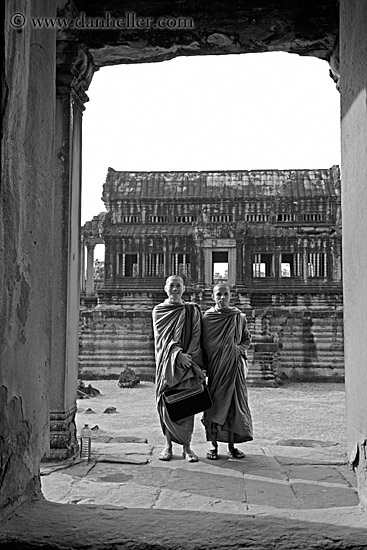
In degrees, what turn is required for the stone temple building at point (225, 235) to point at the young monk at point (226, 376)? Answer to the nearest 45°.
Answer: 0° — it already faces them

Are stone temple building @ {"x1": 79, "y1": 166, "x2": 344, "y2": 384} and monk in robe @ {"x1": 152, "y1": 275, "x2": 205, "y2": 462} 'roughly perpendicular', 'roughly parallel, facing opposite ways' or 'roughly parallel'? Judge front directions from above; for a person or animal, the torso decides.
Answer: roughly parallel

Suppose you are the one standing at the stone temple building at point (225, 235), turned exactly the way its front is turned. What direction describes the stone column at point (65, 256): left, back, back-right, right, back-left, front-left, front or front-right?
front

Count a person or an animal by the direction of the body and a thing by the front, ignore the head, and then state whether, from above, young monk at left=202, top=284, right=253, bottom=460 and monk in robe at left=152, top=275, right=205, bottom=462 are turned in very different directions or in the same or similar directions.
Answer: same or similar directions

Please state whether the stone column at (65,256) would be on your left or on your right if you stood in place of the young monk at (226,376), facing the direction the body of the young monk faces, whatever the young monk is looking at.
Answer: on your right

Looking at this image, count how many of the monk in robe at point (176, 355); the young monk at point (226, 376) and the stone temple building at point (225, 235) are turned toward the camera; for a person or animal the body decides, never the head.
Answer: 3

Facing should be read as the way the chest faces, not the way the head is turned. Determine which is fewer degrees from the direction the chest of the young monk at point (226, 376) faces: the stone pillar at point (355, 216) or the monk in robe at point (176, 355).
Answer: the stone pillar

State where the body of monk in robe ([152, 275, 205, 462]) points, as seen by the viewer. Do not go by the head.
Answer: toward the camera

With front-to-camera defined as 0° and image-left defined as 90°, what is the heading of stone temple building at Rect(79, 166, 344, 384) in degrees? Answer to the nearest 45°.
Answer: approximately 0°

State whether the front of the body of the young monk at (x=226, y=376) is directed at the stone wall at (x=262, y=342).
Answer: no

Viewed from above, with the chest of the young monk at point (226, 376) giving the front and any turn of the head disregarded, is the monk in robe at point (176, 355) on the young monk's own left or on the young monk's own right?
on the young monk's own right

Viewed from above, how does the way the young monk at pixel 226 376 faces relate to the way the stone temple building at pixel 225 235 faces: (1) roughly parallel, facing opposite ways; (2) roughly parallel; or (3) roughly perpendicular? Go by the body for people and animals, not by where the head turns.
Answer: roughly parallel

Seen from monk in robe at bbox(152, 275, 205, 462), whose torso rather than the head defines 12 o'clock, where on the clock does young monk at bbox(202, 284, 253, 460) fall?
The young monk is roughly at 8 o'clock from the monk in robe.

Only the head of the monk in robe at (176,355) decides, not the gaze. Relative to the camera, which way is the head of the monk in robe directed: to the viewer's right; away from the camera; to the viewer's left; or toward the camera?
toward the camera

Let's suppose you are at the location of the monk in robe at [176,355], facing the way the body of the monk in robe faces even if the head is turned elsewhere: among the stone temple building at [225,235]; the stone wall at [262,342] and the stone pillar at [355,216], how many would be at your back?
2

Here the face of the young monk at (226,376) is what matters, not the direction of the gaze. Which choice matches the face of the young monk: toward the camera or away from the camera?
toward the camera

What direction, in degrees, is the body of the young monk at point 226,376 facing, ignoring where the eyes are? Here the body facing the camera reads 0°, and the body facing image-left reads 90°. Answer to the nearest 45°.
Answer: approximately 0°

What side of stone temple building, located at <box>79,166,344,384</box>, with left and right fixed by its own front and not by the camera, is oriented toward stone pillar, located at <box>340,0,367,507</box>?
front
